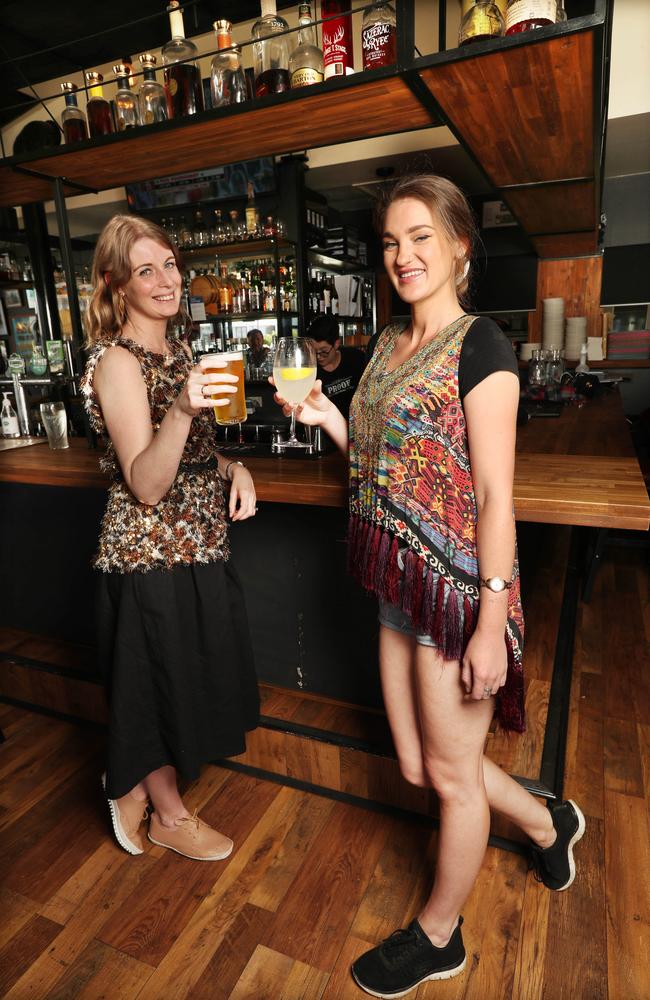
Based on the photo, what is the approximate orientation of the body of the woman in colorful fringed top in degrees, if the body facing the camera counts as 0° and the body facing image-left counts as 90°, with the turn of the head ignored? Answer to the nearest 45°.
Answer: approximately 45°

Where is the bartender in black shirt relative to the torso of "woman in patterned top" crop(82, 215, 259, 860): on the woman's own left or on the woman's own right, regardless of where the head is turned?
on the woman's own left

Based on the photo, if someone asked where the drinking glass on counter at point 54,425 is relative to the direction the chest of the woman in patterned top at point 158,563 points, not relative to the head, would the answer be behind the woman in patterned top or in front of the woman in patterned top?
behind

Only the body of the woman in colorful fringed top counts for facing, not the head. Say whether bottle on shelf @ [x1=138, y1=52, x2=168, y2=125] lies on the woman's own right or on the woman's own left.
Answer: on the woman's own right

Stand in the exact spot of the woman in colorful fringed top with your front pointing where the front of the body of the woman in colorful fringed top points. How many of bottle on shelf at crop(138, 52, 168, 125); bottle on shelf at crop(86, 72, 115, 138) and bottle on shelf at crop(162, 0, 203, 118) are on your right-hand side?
3
